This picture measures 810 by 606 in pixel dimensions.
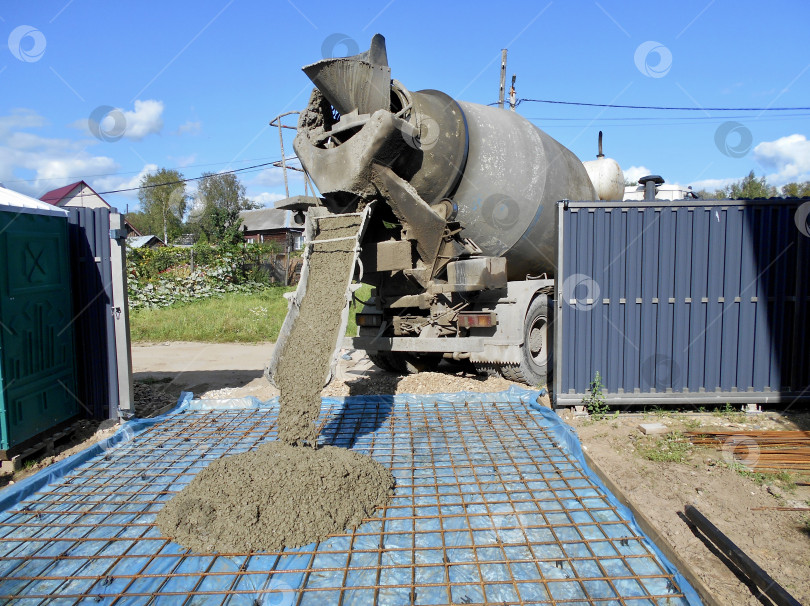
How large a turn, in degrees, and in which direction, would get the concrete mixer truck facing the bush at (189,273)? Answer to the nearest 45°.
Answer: approximately 90° to its left

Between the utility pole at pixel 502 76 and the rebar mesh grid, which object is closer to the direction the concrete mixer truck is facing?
the utility pole

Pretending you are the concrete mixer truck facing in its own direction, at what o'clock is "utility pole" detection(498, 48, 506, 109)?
The utility pole is roughly at 11 o'clock from the concrete mixer truck.

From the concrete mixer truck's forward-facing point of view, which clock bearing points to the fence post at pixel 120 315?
The fence post is roughly at 7 o'clock from the concrete mixer truck.

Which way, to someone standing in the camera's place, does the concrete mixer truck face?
facing away from the viewer and to the right of the viewer

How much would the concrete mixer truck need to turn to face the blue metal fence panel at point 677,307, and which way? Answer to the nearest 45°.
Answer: approximately 45° to its right

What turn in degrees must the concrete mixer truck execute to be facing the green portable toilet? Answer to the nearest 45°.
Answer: approximately 135° to its left
